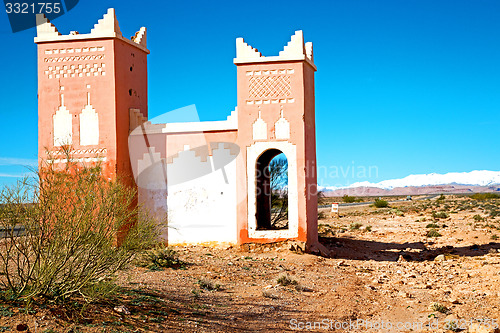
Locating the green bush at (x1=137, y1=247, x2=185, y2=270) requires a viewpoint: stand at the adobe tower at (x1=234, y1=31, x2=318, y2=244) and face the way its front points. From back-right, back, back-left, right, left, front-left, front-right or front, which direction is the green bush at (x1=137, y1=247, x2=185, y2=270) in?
front-right

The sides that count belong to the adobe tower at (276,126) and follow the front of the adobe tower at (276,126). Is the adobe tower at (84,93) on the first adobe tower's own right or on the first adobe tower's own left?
on the first adobe tower's own right

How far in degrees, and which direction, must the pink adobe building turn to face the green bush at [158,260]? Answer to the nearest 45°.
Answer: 0° — it already faces it

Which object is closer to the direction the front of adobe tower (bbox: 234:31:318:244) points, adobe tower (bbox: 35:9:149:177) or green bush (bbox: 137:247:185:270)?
the green bush

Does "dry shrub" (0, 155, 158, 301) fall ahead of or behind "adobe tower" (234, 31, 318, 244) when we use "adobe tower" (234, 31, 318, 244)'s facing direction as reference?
ahead

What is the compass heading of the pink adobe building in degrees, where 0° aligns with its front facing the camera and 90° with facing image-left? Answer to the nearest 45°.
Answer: approximately 0°

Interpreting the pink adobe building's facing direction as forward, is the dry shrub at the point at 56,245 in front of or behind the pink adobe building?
in front
